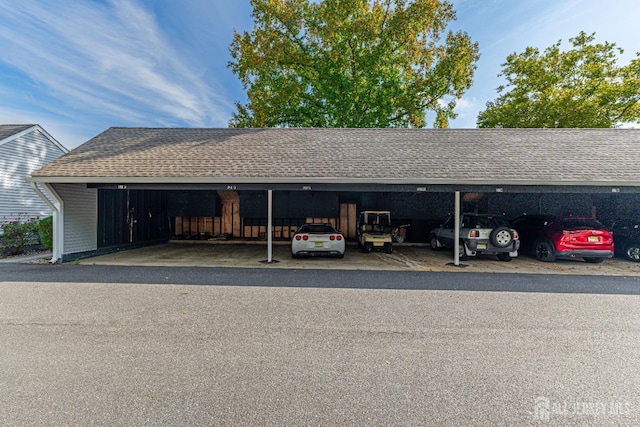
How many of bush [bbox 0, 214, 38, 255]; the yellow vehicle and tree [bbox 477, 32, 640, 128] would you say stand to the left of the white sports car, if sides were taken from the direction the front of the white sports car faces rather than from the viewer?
1

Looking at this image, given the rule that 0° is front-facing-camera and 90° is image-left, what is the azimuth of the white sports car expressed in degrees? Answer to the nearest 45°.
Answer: approximately 180°

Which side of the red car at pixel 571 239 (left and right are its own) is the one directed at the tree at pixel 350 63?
front

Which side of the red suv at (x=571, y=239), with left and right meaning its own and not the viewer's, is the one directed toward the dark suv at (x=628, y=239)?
right

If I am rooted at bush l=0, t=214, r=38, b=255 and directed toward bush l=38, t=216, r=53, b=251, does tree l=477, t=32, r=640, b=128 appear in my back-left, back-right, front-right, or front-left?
front-left

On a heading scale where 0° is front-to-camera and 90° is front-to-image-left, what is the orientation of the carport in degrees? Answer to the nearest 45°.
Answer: approximately 0°

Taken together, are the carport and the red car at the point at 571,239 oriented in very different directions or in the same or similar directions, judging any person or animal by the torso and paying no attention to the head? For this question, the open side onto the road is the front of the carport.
very different directions

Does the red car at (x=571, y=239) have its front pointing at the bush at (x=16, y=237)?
no

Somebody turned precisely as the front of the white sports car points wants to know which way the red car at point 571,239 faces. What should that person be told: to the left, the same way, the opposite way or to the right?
the same way

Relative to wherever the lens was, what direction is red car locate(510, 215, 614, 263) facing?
facing away from the viewer and to the left of the viewer

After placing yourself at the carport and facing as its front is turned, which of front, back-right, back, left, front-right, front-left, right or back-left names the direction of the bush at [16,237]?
right

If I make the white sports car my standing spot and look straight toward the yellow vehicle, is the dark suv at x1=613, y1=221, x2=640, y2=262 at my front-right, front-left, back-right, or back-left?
front-right

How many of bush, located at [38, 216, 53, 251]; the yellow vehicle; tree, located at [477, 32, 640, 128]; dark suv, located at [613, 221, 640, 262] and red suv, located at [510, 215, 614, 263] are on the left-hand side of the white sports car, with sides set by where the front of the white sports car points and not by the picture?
1

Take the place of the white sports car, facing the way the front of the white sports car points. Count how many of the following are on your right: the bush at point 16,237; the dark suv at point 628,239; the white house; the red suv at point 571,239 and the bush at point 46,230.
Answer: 2

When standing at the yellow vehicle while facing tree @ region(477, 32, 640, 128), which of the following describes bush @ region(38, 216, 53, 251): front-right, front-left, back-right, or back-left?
back-left

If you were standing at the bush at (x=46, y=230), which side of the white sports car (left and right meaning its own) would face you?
left

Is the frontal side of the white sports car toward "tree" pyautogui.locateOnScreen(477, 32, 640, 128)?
no

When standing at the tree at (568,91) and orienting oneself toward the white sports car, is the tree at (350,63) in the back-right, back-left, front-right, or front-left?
front-right

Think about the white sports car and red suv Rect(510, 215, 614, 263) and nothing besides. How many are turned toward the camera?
0

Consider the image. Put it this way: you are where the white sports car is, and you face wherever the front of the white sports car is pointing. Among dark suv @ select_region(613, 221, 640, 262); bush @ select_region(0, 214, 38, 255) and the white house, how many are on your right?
1
